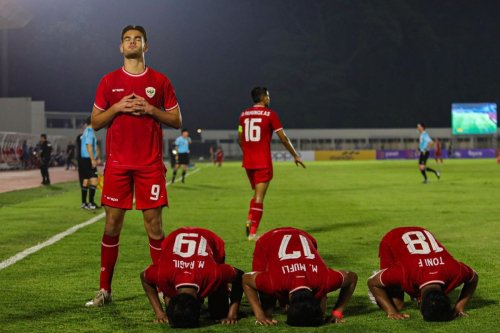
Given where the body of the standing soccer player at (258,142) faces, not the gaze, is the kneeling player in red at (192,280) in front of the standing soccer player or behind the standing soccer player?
behind

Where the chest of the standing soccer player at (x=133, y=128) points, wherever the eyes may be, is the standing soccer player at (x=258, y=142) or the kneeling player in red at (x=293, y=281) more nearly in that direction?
the kneeling player in red

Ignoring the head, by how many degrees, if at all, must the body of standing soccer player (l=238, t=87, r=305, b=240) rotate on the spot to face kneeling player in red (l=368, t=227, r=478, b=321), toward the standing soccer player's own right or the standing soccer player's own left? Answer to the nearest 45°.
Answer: approximately 135° to the standing soccer player's own right

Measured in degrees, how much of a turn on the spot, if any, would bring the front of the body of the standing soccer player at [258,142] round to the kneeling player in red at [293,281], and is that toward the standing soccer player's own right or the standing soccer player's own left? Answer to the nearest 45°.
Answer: approximately 135° to the standing soccer player's own right

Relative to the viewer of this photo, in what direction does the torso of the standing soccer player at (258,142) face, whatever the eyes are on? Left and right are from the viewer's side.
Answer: facing away from the viewer and to the right of the viewer
